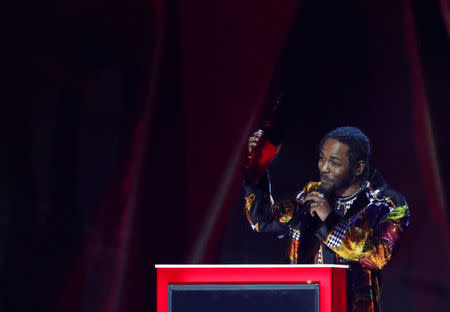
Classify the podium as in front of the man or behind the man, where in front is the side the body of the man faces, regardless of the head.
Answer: in front

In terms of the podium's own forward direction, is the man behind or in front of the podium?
behind

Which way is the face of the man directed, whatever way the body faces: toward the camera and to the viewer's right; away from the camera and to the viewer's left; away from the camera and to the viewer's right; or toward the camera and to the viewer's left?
toward the camera and to the viewer's left

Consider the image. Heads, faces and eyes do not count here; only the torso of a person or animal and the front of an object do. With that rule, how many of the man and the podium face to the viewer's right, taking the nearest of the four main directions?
0

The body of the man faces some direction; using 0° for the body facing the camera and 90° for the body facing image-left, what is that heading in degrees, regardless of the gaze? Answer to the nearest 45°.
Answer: approximately 45°

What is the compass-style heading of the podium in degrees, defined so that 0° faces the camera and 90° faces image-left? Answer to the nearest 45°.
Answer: approximately 0°
